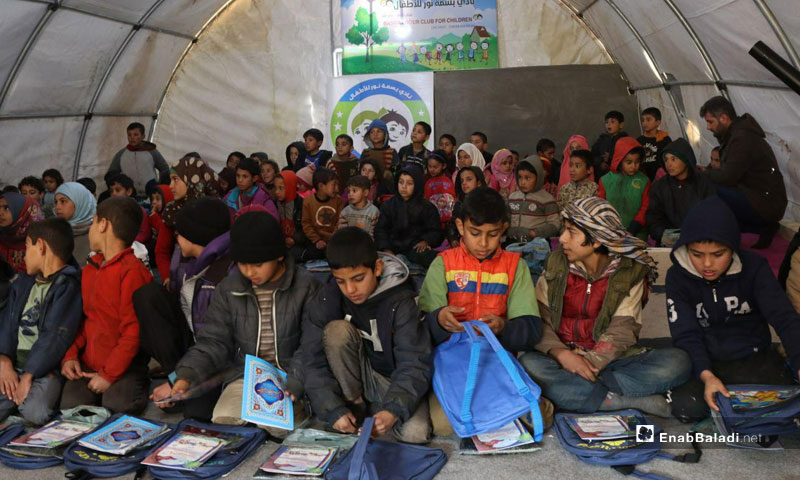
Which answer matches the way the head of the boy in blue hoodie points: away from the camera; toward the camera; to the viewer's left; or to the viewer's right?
toward the camera

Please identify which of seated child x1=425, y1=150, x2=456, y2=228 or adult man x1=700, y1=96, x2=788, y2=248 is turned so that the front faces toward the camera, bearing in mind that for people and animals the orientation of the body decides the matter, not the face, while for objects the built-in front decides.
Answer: the seated child

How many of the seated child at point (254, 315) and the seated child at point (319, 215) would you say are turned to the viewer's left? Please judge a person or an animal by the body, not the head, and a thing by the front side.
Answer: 0

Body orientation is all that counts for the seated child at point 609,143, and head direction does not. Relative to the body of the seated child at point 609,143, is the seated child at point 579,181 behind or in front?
in front

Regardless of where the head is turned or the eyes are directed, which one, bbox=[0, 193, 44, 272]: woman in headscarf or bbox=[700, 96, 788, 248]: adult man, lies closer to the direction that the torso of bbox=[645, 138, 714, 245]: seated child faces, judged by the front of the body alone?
the woman in headscarf

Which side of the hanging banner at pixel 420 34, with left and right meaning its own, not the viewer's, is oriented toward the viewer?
front

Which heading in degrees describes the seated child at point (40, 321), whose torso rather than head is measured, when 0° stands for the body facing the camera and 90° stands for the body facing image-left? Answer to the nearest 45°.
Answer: approximately 45°

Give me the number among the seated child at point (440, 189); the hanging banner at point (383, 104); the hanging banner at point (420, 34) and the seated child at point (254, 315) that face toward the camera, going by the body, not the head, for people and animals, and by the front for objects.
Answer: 4

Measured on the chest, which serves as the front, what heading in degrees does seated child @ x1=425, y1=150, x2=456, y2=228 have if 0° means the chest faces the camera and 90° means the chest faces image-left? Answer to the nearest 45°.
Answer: approximately 0°

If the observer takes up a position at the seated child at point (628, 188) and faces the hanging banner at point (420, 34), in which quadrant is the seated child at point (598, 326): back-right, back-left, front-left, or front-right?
back-left

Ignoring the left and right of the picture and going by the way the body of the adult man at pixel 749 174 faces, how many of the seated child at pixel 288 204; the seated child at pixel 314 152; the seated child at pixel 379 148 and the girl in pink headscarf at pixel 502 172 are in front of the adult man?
4

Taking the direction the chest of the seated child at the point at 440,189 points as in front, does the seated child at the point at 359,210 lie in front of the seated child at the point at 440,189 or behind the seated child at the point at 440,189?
in front

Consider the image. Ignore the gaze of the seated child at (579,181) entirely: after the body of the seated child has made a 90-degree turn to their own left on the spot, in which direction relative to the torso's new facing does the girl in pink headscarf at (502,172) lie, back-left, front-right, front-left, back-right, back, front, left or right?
back

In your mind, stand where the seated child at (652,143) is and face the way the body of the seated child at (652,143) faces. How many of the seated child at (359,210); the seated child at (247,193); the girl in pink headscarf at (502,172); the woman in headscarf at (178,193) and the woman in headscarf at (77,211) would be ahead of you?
5

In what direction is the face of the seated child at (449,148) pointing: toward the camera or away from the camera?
toward the camera

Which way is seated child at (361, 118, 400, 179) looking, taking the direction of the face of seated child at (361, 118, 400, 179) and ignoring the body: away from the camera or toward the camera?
toward the camera
